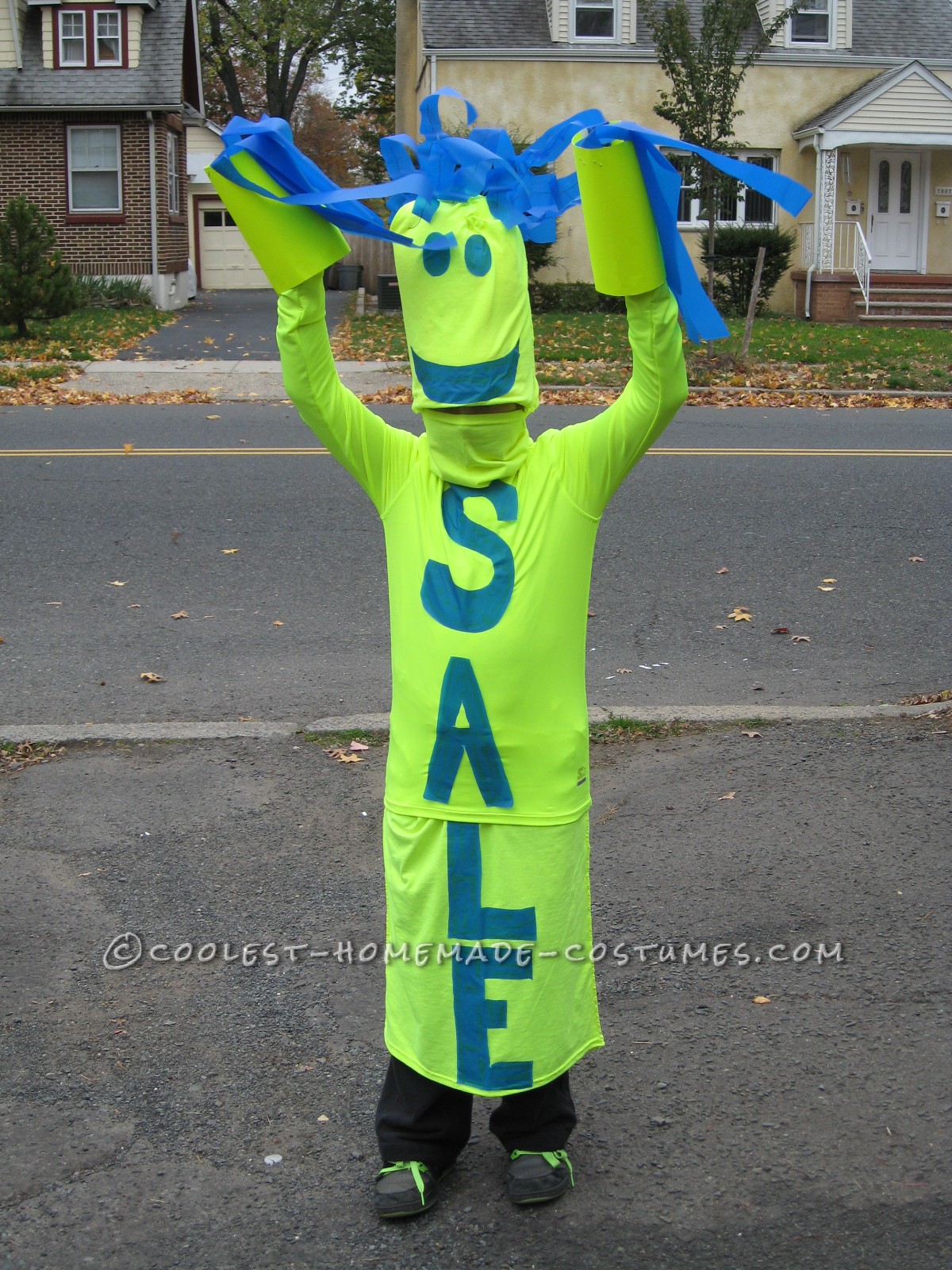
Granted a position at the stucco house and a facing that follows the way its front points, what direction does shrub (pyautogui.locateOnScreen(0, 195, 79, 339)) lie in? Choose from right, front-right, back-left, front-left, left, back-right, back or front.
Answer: front-right

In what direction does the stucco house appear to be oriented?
toward the camera

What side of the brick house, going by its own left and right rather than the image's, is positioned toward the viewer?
front

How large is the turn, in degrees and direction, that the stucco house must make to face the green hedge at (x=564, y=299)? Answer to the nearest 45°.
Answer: approximately 45° to its right

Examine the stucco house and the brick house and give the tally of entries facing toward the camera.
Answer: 2

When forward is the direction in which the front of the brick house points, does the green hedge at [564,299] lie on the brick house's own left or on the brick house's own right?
on the brick house's own left

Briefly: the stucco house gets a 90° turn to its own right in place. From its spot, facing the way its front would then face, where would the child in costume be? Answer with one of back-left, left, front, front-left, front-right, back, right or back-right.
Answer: left
